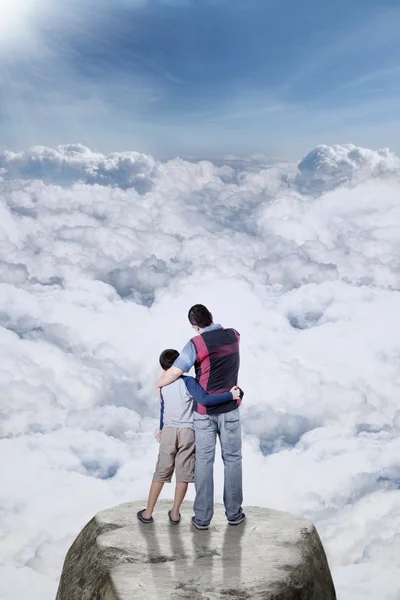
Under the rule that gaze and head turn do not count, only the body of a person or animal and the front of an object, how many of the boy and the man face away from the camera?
2

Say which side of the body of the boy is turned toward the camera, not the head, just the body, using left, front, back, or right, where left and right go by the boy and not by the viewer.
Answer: back

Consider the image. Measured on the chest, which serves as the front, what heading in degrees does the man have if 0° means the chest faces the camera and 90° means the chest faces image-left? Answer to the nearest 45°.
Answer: approximately 180°

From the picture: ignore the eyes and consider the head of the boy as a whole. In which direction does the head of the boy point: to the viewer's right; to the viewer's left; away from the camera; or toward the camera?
away from the camera
